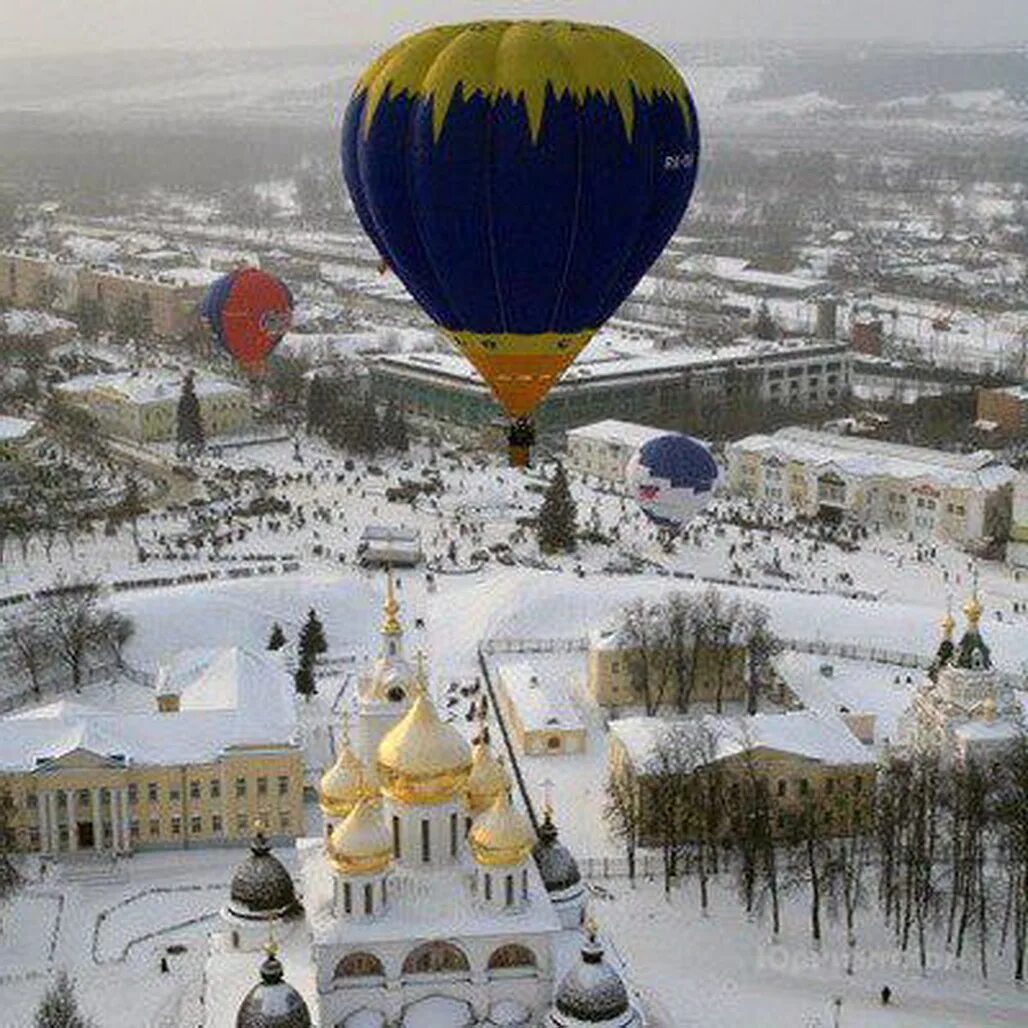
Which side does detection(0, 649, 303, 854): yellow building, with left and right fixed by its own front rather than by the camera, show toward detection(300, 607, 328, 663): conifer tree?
back

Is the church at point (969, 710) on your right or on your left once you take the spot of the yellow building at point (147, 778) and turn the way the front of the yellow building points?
on your left

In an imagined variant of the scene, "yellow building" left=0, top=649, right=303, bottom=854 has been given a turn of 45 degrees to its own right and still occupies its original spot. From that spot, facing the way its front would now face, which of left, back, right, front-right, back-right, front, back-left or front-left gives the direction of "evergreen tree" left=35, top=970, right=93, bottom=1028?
front-left

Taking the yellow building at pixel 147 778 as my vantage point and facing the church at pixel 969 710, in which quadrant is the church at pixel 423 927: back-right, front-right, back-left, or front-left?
front-right

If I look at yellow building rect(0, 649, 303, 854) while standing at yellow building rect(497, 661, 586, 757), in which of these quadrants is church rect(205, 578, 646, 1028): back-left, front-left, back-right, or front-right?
front-left

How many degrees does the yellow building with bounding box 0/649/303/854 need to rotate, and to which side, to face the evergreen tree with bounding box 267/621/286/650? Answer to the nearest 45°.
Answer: approximately 180°

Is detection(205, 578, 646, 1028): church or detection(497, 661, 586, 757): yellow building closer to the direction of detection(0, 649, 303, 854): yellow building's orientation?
the church

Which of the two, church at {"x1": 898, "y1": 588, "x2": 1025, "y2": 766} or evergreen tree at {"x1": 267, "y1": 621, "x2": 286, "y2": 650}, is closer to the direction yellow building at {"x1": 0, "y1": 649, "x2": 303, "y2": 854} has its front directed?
the church

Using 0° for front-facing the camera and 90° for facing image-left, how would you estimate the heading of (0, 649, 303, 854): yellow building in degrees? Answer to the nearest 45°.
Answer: approximately 0°

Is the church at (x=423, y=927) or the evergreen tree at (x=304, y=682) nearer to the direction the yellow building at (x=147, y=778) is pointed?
the church

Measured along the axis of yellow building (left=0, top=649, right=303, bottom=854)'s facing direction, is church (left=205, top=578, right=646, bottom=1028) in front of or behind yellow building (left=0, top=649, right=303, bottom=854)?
in front

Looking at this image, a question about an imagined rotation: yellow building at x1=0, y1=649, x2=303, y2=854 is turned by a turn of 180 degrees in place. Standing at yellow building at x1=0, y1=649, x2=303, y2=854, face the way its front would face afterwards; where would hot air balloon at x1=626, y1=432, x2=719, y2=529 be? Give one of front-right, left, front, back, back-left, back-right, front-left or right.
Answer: front-right

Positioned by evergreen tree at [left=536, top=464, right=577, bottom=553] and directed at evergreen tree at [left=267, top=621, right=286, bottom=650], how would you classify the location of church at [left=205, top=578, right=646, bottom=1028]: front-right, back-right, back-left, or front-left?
front-left

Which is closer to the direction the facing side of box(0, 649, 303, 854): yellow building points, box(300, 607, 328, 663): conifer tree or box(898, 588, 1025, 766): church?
the church

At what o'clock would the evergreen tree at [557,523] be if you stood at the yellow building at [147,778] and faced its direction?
The evergreen tree is roughly at 7 o'clock from the yellow building.
